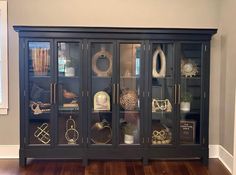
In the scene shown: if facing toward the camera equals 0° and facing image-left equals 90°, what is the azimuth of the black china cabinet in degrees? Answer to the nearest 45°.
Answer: approximately 0°
